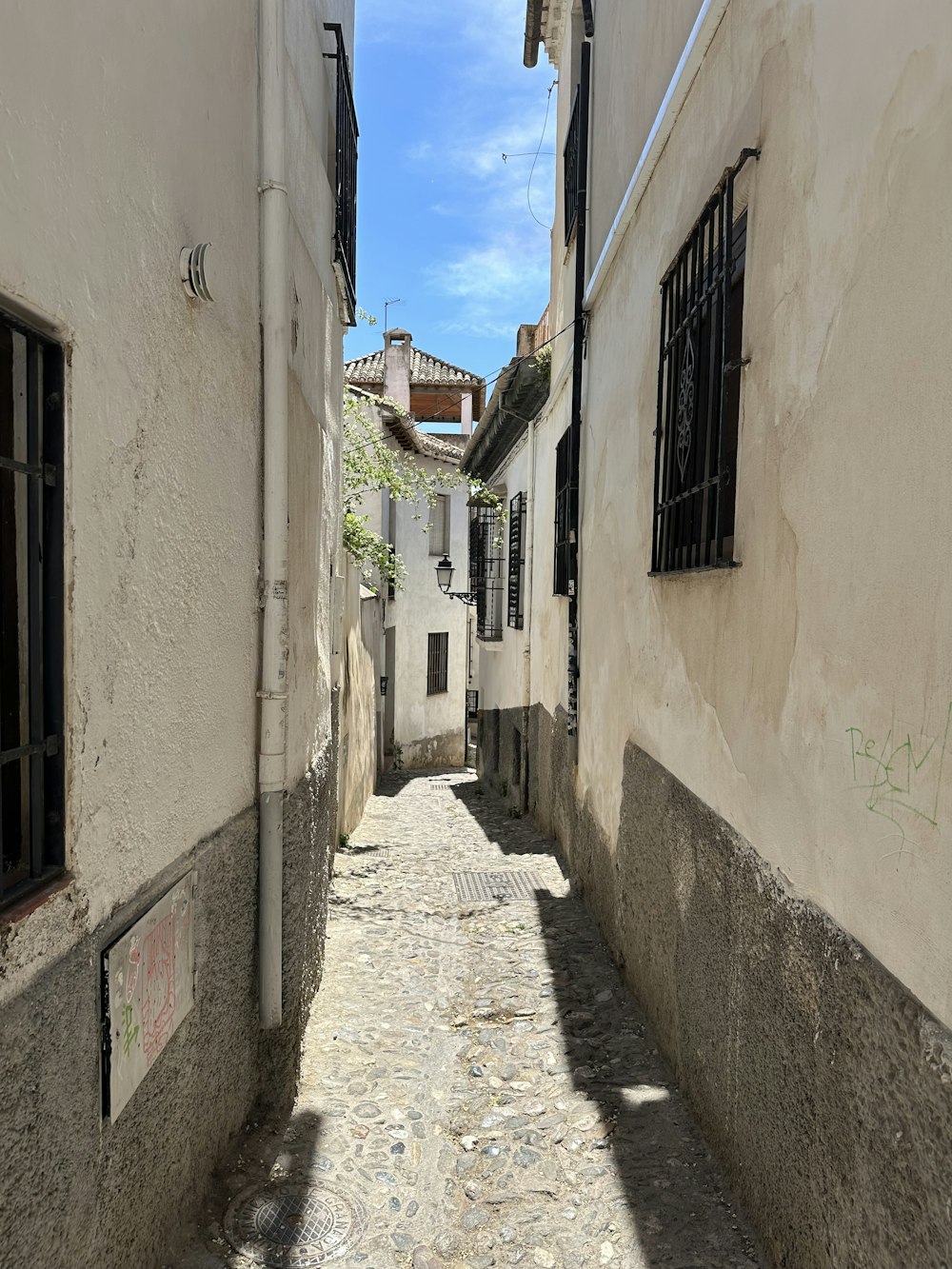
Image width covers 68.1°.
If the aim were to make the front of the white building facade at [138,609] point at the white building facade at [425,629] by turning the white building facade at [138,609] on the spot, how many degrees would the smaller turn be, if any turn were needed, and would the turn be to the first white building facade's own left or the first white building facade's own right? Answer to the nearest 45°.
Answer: approximately 90° to the first white building facade's own left

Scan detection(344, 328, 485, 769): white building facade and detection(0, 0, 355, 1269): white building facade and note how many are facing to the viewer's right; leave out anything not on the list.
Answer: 1

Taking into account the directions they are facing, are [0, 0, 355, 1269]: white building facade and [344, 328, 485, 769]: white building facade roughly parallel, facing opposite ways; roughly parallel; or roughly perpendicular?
roughly perpendicular

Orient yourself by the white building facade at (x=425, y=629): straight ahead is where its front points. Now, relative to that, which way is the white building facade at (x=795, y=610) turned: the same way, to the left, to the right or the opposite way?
to the right

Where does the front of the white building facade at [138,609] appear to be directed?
to the viewer's right

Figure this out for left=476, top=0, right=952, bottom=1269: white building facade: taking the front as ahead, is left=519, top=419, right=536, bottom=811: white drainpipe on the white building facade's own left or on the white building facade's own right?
on the white building facade's own right

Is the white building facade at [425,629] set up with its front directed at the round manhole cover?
yes

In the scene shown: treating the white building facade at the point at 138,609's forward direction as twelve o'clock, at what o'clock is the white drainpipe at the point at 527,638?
The white drainpipe is roughly at 10 o'clock from the white building facade.

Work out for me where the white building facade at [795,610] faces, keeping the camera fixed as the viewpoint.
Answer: facing to the left of the viewer
